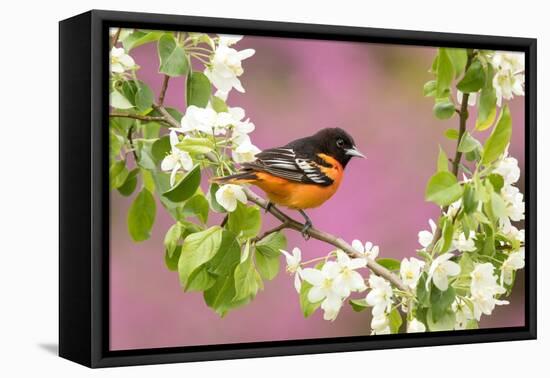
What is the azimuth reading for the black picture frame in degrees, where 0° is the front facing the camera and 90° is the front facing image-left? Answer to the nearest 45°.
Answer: approximately 315°
